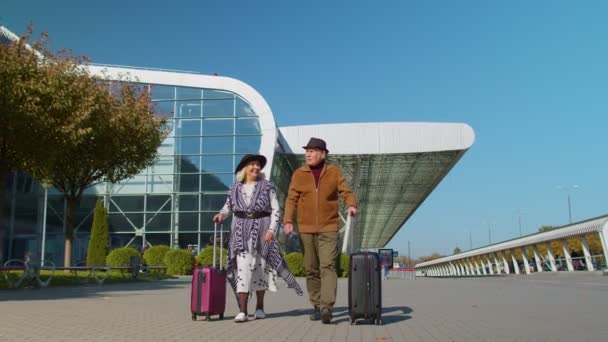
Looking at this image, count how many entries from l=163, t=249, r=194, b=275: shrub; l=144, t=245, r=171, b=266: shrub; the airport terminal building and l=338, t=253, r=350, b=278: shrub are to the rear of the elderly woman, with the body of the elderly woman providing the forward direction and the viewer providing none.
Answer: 4

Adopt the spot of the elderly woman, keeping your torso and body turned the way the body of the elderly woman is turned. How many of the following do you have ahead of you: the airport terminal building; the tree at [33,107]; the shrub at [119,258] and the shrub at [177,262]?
0

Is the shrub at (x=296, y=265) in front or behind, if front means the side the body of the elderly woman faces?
behind

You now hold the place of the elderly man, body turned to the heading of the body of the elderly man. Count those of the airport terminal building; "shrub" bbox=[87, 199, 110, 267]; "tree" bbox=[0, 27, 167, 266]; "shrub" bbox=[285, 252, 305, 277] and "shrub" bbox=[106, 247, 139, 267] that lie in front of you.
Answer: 0

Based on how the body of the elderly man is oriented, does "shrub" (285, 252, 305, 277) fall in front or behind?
behind

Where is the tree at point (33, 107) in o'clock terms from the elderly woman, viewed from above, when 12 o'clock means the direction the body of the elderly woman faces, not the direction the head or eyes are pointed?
The tree is roughly at 5 o'clock from the elderly woman.

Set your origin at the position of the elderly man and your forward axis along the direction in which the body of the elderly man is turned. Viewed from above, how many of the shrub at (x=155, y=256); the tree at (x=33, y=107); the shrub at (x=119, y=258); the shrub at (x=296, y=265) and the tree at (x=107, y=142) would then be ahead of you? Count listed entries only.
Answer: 0

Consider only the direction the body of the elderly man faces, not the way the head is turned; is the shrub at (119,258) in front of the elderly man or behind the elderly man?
behind

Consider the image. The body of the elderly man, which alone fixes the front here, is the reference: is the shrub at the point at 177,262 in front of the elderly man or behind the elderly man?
behind

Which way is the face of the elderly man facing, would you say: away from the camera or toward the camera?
toward the camera

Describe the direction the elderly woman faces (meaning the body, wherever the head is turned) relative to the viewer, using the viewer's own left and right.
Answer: facing the viewer

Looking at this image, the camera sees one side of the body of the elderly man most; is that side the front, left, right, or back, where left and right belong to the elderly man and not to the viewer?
front

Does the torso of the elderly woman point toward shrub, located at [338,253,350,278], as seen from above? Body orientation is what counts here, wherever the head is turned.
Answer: no

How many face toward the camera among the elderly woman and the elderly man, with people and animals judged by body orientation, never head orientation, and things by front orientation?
2

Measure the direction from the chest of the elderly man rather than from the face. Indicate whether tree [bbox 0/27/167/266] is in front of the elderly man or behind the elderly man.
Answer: behind

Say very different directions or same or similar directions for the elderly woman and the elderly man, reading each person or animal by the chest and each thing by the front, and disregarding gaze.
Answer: same or similar directions

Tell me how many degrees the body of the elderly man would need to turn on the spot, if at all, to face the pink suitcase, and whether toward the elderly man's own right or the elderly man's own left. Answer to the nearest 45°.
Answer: approximately 90° to the elderly man's own right

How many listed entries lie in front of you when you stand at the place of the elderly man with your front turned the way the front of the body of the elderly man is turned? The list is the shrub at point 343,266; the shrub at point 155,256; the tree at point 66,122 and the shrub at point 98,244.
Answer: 0

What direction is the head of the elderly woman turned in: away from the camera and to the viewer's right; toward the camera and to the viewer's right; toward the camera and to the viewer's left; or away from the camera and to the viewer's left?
toward the camera and to the viewer's right
